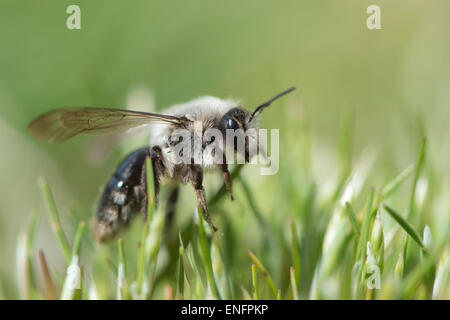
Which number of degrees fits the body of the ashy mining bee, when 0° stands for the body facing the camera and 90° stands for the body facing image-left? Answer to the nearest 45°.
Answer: approximately 270°

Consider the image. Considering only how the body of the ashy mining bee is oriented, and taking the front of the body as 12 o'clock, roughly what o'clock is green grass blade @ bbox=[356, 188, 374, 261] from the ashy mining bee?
The green grass blade is roughly at 12 o'clock from the ashy mining bee.
